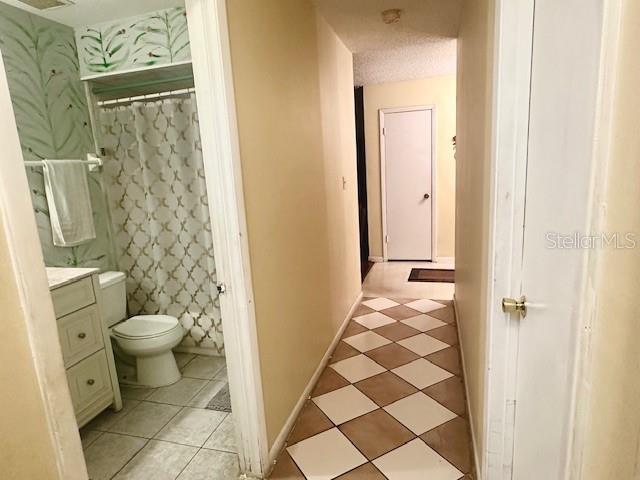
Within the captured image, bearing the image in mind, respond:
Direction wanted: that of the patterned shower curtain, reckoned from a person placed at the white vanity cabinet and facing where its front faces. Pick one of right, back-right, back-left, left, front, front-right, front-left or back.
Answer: left

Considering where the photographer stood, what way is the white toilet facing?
facing the viewer and to the right of the viewer

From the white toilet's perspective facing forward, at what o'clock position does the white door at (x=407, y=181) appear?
The white door is roughly at 10 o'clock from the white toilet.

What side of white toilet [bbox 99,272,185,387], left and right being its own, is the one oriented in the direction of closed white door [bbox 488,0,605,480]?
front

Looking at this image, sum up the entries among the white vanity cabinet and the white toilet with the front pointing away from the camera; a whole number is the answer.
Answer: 0

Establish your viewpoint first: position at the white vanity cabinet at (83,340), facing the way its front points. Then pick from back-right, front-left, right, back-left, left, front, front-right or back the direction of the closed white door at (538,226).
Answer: front

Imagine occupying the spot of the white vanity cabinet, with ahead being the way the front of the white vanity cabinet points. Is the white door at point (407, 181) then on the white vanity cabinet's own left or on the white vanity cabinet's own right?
on the white vanity cabinet's own left

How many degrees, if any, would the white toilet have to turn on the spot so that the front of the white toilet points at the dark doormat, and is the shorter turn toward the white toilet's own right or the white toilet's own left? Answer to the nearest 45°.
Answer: approximately 45° to the white toilet's own left

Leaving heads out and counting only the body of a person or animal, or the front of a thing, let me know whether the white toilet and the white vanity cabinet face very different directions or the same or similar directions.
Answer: same or similar directions

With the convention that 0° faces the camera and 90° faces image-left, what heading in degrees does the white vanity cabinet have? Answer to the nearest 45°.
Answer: approximately 315°

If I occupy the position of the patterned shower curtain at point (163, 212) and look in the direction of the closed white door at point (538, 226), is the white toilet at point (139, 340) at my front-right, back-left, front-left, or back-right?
front-right
